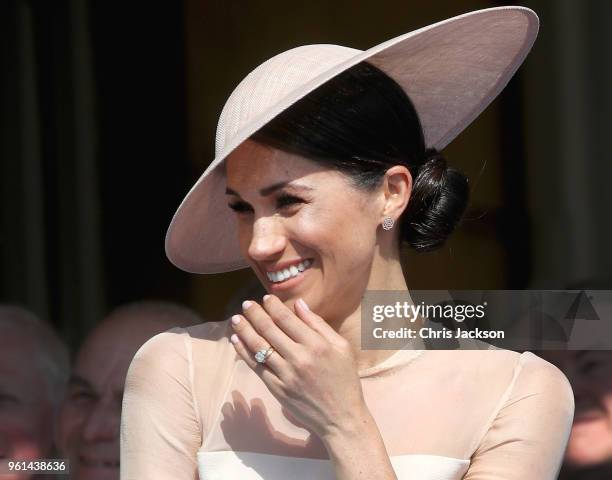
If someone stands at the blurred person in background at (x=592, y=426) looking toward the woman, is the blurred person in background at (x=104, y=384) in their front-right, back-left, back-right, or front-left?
front-right

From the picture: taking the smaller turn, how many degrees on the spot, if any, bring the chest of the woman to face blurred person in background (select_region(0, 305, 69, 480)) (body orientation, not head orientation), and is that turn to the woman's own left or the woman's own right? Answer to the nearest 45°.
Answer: approximately 135° to the woman's own right

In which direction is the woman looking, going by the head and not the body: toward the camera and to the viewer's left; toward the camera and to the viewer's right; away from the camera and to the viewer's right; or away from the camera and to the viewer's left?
toward the camera and to the viewer's left

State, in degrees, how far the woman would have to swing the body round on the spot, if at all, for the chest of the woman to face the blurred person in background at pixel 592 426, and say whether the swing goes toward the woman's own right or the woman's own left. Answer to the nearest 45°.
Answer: approximately 135° to the woman's own left

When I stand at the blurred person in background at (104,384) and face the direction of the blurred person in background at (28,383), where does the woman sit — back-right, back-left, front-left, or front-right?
back-left

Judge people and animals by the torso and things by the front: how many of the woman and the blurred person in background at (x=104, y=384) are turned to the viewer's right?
0

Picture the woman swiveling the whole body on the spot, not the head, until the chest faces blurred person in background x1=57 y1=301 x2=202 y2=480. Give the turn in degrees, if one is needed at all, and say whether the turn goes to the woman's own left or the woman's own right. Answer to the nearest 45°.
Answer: approximately 135° to the woman's own right

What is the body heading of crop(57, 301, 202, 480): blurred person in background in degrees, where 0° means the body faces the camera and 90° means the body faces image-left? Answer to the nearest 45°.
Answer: approximately 45°

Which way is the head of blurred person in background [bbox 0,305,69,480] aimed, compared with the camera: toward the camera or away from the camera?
toward the camera

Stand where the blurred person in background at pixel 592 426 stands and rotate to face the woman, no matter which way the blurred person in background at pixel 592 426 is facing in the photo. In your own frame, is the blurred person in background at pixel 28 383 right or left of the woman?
right

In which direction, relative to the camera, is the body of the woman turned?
toward the camera

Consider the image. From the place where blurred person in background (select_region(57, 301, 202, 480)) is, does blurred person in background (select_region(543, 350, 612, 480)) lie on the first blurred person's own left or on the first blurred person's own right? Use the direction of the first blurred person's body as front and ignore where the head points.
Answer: on the first blurred person's own left

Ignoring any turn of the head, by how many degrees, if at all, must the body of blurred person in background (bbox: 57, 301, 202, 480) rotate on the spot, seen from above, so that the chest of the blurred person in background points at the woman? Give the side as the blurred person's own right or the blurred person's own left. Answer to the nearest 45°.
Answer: approximately 90° to the blurred person's own left

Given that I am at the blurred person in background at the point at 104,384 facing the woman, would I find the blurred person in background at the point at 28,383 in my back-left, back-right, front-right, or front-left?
back-right

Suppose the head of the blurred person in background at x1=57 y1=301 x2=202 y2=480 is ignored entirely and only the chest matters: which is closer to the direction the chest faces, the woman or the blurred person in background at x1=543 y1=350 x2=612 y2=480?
the woman
